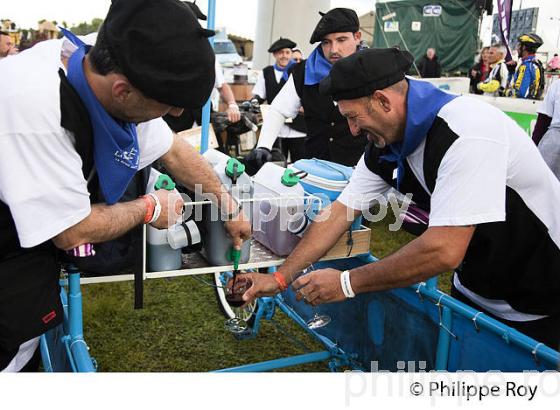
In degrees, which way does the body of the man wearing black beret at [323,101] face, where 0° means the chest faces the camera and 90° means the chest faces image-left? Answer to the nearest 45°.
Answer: approximately 0°

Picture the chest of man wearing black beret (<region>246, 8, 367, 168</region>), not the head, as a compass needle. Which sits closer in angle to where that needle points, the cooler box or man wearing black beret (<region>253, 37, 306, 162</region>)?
the cooler box

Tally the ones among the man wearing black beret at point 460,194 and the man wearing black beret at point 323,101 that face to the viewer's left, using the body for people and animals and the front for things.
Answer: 1

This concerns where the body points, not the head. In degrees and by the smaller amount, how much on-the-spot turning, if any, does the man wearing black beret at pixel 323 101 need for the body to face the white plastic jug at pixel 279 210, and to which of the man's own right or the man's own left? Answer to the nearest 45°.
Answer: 0° — they already face it

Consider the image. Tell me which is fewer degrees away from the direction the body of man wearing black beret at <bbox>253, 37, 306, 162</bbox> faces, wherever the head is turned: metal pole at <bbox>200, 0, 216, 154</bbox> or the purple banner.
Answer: the metal pole

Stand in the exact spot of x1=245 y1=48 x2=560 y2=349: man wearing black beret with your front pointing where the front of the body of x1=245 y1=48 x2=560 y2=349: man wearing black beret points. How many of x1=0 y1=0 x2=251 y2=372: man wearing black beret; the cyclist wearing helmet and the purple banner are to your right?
2

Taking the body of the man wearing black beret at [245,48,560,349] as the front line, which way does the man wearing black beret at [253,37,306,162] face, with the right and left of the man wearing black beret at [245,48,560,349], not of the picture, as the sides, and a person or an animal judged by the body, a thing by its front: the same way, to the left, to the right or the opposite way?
to the left

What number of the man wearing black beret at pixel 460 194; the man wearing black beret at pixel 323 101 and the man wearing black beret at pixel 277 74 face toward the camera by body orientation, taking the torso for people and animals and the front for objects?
2

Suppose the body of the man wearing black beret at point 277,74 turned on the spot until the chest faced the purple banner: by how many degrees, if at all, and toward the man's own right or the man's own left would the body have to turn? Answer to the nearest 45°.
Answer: approximately 135° to the man's own left

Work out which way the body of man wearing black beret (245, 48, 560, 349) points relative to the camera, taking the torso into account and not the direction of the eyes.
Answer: to the viewer's left
